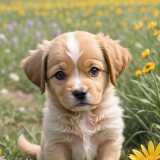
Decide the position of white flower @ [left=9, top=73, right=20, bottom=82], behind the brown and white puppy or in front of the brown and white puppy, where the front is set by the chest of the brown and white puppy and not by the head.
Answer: behind

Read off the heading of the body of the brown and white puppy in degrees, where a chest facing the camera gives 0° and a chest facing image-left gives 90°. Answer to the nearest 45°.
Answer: approximately 0°
